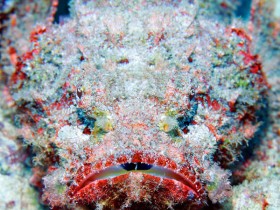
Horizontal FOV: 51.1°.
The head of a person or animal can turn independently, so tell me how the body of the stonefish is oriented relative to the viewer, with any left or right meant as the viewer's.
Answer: facing the viewer
